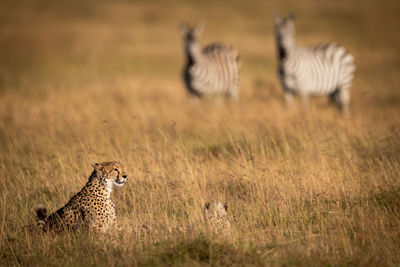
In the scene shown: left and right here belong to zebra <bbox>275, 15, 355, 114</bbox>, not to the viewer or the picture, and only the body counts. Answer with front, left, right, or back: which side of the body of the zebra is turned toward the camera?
left

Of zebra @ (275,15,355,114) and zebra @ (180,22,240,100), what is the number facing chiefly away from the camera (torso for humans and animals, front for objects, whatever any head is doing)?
0

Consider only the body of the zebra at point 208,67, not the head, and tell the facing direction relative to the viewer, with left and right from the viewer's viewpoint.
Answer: facing the viewer and to the left of the viewer

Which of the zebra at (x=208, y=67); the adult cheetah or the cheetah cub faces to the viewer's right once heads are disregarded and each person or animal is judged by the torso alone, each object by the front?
the adult cheetah

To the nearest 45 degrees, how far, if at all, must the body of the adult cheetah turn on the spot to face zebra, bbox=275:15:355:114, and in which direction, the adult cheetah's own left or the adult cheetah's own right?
approximately 45° to the adult cheetah's own left

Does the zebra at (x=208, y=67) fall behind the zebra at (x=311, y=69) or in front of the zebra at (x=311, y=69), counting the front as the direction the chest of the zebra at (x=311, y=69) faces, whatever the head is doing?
in front

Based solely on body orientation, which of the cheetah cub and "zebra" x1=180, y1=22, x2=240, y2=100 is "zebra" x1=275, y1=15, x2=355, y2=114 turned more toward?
the zebra

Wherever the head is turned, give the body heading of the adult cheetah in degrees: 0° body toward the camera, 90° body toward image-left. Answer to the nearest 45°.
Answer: approximately 270°
